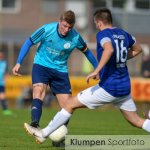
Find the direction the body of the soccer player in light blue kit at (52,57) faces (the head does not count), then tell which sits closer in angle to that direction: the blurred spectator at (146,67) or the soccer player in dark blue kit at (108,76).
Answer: the soccer player in dark blue kit

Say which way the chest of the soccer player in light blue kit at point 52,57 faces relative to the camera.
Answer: toward the camera

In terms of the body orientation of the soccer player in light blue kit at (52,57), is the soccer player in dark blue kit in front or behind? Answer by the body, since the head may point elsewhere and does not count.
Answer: in front

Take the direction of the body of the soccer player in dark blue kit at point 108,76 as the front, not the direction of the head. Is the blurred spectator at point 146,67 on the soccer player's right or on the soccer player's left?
on the soccer player's right

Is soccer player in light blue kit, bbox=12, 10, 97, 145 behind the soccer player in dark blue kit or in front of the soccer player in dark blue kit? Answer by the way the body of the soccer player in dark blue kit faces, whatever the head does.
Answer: in front

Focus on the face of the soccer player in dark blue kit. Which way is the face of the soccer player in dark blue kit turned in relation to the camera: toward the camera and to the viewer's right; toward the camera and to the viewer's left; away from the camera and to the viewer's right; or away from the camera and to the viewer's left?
away from the camera and to the viewer's left

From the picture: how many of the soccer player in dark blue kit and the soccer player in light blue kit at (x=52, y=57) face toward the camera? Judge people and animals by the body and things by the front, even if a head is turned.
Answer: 1

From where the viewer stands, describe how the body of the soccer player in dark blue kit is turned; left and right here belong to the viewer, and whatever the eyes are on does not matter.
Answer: facing away from the viewer and to the left of the viewer
